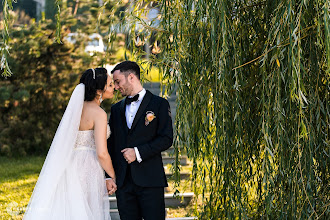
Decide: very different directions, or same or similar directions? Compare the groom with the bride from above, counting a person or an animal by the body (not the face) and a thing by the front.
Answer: very different directions

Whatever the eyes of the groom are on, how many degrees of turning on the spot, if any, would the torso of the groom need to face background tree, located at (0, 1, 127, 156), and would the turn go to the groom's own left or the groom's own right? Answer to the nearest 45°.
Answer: approximately 135° to the groom's own right

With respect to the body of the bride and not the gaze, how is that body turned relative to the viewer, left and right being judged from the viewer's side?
facing away from the viewer and to the right of the viewer

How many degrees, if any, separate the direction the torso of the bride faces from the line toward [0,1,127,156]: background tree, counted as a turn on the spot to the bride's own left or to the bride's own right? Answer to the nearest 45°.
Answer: approximately 45° to the bride's own left
